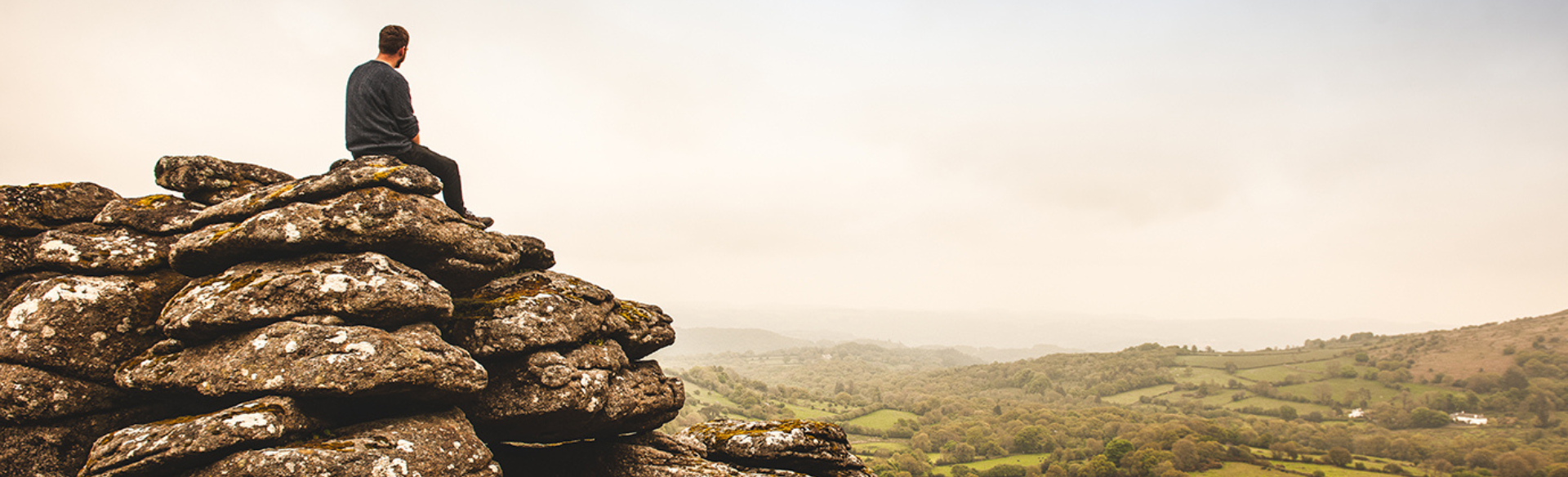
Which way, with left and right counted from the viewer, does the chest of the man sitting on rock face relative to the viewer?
facing away from the viewer and to the right of the viewer

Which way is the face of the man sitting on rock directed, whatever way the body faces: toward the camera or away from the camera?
away from the camera
